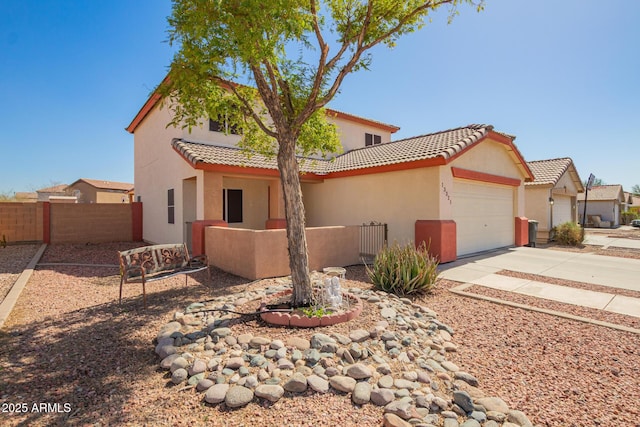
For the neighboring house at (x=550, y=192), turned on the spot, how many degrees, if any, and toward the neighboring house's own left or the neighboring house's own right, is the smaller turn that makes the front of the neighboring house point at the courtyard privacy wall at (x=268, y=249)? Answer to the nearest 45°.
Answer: approximately 45° to the neighboring house's own right

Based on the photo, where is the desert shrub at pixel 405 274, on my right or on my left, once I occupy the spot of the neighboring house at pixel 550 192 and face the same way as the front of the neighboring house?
on my right

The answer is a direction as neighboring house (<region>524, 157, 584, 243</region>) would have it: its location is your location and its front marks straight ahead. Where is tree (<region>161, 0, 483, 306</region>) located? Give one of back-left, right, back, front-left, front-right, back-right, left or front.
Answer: front-right

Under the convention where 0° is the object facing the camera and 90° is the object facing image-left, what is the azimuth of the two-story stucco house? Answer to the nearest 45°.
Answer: approximately 315°

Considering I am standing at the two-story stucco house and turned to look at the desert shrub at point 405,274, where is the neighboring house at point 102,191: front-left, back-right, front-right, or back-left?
back-right

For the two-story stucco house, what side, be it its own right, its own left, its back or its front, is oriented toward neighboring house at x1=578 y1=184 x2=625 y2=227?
left

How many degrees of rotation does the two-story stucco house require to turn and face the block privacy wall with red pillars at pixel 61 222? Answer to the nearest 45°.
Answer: approximately 135° to its right
